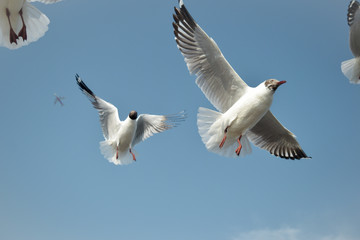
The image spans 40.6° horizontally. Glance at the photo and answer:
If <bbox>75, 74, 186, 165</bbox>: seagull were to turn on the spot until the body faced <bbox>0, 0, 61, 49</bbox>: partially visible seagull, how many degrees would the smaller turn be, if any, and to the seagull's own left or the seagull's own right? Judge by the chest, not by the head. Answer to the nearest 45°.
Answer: approximately 45° to the seagull's own right

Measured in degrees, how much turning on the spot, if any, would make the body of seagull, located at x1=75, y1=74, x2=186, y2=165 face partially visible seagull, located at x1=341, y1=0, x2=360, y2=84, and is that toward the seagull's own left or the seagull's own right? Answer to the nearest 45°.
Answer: approximately 45° to the seagull's own left

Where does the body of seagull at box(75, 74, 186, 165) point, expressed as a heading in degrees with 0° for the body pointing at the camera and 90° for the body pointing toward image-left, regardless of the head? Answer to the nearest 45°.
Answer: approximately 315°

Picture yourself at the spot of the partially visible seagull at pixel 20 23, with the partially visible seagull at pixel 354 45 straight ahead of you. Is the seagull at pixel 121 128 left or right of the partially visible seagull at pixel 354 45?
left
